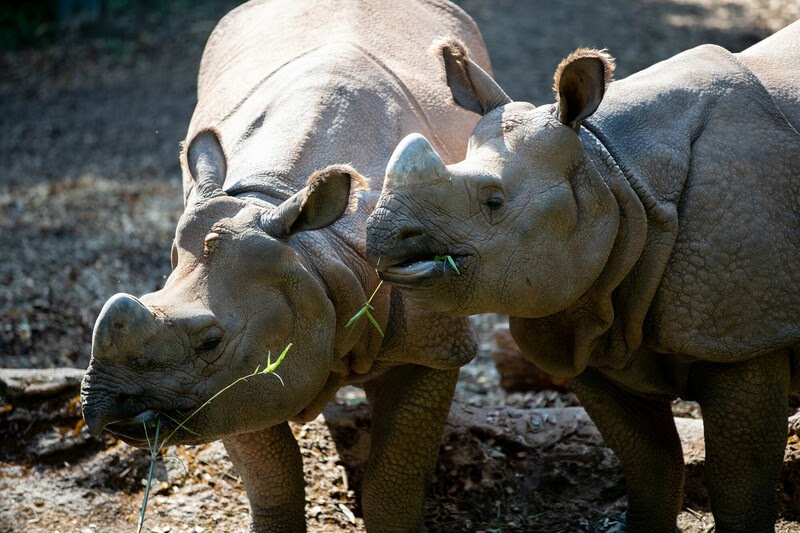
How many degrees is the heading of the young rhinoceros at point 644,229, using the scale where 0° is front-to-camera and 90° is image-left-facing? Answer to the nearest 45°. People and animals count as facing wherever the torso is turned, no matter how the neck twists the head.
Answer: approximately 45°

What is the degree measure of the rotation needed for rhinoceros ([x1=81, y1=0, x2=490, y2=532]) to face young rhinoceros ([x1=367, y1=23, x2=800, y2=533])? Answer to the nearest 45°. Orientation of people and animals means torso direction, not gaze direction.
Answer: approximately 135° to its left

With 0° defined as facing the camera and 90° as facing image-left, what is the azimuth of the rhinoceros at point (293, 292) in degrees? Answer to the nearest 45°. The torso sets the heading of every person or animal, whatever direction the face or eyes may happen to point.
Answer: approximately 45°

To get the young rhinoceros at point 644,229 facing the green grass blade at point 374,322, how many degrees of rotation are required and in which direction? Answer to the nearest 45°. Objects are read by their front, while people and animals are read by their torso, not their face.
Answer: approximately 45° to its right

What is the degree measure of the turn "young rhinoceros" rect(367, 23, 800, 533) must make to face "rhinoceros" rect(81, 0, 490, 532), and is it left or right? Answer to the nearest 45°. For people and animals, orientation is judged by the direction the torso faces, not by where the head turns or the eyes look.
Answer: approximately 45° to its right

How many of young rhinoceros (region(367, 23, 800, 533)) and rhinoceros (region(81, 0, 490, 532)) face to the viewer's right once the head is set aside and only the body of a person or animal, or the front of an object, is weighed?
0
